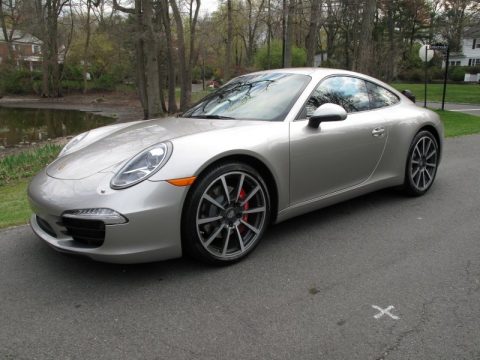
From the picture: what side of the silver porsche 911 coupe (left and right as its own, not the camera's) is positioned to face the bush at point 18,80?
right

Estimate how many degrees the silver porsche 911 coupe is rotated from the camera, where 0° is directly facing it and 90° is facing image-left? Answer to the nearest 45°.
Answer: approximately 45°

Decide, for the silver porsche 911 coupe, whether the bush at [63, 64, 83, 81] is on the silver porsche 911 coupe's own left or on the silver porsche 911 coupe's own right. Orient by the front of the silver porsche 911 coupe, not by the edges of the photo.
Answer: on the silver porsche 911 coupe's own right

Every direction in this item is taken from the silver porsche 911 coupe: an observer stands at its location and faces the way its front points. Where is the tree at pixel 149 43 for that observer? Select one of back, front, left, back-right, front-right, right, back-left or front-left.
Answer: back-right
